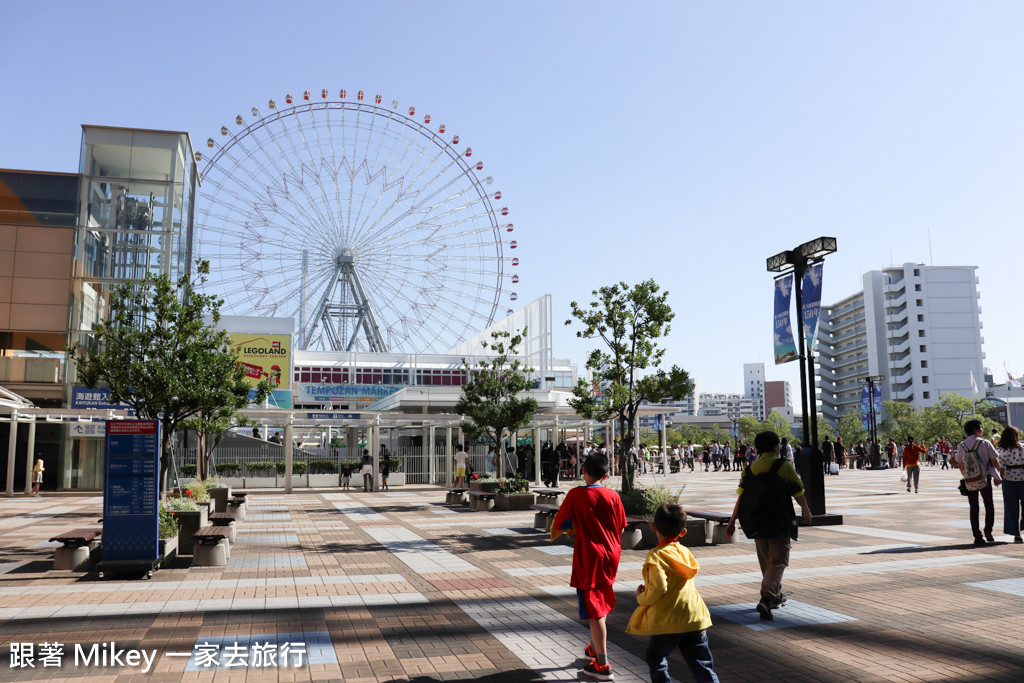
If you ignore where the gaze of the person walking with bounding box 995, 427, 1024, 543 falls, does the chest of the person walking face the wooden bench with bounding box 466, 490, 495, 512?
no

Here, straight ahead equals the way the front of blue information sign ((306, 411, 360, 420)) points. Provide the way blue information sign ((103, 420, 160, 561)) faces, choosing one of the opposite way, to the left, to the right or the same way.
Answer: the same way

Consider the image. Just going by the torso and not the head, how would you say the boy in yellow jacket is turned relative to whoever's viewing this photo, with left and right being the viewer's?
facing away from the viewer and to the left of the viewer

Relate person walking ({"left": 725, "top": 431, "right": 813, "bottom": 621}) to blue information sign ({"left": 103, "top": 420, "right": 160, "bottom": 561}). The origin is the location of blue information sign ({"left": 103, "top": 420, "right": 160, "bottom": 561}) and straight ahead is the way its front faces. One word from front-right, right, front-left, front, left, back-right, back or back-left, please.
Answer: front-left

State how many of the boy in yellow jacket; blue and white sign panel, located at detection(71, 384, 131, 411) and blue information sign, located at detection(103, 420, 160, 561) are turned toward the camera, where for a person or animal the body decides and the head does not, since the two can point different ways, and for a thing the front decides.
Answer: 2

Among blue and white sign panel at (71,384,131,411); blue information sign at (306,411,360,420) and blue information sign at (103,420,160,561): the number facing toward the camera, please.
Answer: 3

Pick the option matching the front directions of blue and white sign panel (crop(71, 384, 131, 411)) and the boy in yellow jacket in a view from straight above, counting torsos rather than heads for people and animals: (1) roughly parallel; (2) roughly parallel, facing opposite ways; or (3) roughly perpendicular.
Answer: roughly parallel, facing opposite ways

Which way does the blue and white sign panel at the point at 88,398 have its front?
toward the camera

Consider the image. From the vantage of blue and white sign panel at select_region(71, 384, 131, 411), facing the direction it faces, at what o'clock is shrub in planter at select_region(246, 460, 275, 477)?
The shrub in planter is roughly at 9 o'clock from the blue and white sign panel.

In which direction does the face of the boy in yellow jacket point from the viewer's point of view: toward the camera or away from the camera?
away from the camera

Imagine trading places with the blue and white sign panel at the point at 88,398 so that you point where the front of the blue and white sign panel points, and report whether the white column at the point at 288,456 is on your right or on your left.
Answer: on your left

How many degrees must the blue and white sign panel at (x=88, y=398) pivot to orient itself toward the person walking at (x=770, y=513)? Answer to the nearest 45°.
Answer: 0° — it already faces them

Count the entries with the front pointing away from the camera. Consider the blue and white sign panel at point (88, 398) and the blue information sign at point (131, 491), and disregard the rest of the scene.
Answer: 0

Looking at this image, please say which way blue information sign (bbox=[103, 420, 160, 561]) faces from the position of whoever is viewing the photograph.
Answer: facing the viewer
